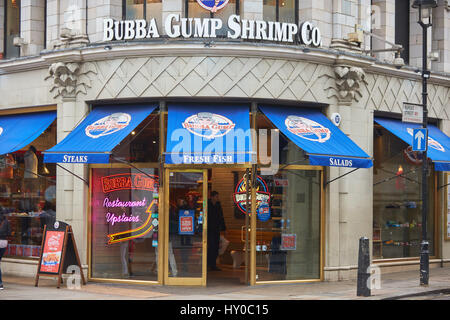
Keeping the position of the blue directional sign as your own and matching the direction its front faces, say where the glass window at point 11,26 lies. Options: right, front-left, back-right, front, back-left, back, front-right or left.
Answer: right

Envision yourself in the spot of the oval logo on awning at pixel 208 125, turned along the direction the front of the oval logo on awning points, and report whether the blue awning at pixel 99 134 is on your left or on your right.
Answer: on your right

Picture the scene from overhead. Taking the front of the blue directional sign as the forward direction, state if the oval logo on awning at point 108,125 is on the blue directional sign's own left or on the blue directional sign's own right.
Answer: on the blue directional sign's own right

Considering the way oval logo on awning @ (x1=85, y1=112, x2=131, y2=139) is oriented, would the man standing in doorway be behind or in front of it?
behind

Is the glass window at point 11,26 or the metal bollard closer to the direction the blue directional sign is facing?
the metal bollard

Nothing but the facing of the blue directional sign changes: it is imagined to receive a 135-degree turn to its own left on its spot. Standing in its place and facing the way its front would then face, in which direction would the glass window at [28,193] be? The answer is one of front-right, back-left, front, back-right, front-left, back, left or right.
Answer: back-left

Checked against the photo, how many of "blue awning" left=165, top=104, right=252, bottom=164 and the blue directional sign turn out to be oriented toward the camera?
2

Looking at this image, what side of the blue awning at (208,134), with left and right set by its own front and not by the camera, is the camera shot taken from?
front

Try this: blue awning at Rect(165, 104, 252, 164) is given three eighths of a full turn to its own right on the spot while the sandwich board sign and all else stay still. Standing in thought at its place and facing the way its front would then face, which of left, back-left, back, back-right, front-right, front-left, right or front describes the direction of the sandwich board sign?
front-left

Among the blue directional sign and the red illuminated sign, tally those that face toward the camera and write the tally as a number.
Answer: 2

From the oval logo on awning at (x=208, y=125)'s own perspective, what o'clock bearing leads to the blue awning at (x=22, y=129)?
The blue awning is roughly at 4 o'clock from the oval logo on awning.

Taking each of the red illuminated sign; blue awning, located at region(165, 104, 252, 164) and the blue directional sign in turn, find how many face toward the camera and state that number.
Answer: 3

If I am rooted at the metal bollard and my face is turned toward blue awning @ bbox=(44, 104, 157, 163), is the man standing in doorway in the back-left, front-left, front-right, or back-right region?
front-right

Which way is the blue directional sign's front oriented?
toward the camera
